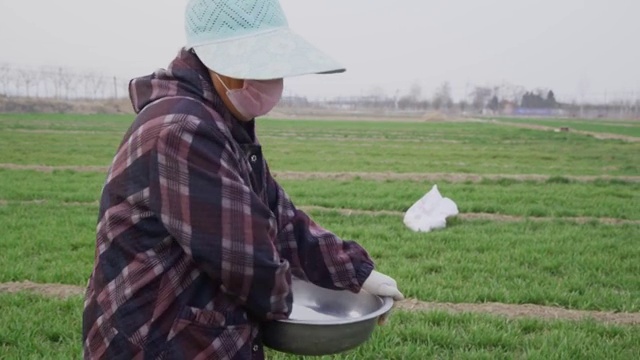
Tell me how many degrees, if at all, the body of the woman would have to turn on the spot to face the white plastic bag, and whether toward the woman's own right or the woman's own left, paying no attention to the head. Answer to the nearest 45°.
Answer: approximately 90° to the woman's own left

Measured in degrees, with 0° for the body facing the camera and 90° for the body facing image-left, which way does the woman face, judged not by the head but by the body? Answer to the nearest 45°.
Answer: approximately 270°

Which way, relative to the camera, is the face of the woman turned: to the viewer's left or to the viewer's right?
to the viewer's right
